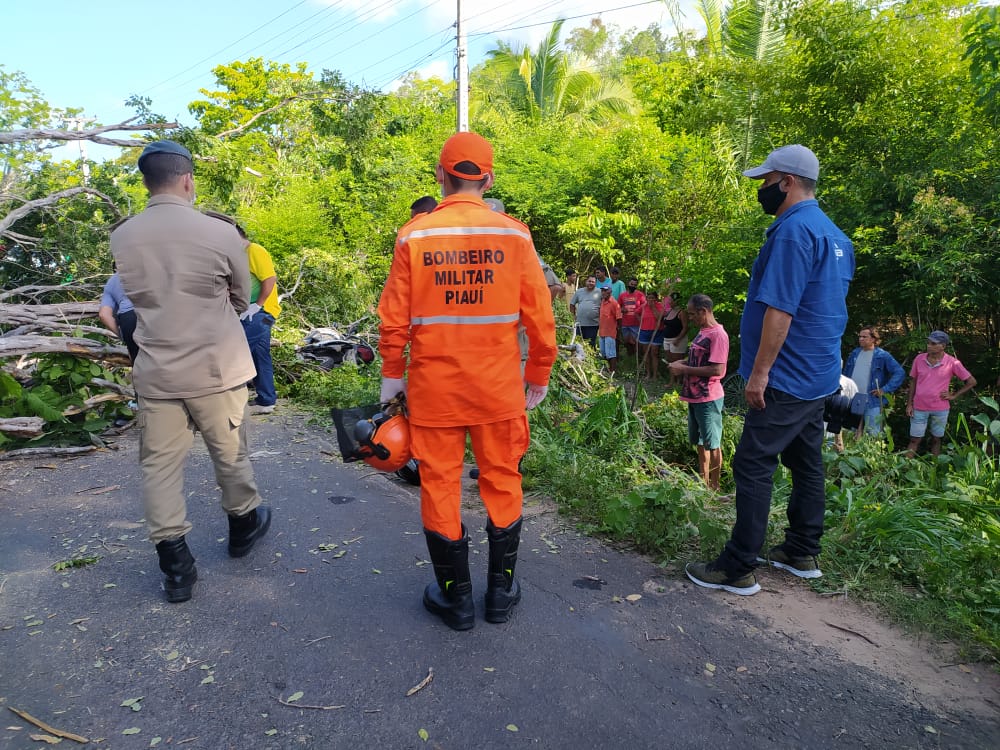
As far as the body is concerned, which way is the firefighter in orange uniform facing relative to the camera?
away from the camera

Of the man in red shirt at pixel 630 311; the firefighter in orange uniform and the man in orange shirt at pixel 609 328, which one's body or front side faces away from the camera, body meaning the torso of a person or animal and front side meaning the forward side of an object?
the firefighter in orange uniform

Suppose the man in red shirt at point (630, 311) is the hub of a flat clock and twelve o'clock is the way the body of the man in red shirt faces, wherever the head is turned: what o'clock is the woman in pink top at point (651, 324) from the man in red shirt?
The woman in pink top is roughly at 11 o'clock from the man in red shirt.

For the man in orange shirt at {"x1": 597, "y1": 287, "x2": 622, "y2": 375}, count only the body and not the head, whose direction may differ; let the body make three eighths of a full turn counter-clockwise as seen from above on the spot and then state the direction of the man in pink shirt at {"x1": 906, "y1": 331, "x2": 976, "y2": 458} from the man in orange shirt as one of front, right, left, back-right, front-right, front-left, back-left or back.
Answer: front-right

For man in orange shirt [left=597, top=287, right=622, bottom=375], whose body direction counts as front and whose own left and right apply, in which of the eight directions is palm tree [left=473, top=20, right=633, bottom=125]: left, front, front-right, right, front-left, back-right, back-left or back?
back-right

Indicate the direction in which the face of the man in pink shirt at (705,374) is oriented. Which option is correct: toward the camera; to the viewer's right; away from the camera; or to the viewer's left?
to the viewer's left

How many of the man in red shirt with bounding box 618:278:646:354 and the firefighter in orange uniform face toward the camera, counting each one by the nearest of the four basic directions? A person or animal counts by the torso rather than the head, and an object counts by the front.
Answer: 1

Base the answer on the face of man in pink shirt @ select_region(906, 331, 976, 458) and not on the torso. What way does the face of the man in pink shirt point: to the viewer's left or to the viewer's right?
to the viewer's left

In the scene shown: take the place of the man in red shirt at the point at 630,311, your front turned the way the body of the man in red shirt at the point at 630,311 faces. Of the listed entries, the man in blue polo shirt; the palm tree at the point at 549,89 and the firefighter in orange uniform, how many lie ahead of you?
2

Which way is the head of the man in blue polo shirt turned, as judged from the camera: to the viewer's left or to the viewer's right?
to the viewer's left

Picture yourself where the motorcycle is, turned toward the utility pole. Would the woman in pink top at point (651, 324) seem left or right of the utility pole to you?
right

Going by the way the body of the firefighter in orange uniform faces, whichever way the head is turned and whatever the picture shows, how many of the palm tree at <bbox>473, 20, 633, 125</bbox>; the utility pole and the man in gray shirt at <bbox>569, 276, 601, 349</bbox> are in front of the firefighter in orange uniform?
3

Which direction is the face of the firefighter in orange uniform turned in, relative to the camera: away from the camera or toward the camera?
away from the camera

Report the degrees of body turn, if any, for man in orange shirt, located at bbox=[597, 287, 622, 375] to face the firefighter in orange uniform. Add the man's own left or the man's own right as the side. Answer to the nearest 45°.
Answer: approximately 45° to the man's own left

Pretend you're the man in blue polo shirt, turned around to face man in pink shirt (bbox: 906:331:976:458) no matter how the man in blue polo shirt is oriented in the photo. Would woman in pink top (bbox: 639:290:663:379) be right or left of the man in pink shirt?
left

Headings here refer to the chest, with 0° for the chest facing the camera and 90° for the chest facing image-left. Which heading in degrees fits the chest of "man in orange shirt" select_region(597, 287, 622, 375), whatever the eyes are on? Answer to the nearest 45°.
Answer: approximately 45°

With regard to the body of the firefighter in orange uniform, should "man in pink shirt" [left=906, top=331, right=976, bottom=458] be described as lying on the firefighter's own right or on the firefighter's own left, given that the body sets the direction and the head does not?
on the firefighter's own right
